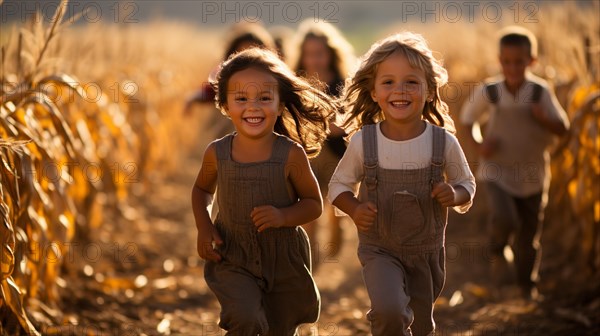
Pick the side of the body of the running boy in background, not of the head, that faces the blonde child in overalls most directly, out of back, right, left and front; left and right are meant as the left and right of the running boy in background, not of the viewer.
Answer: front

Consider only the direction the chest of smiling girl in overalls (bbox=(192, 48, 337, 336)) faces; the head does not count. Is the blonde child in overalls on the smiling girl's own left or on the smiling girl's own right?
on the smiling girl's own left

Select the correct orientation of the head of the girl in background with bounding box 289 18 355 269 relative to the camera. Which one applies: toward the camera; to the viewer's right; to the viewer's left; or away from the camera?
toward the camera

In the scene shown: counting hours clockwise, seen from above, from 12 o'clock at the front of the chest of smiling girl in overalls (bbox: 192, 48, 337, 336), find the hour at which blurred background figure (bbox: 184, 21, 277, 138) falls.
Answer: The blurred background figure is roughly at 6 o'clock from the smiling girl in overalls.

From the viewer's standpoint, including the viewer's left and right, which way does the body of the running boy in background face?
facing the viewer

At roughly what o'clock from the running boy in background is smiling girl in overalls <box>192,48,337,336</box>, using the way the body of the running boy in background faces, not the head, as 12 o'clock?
The smiling girl in overalls is roughly at 1 o'clock from the running boy in background.

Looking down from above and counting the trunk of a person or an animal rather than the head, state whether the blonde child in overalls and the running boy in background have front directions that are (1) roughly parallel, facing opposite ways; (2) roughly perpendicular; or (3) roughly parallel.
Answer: roughly parallel

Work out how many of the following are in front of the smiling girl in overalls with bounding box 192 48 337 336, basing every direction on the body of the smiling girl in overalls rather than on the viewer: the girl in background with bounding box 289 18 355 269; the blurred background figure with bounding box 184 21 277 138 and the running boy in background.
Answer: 0

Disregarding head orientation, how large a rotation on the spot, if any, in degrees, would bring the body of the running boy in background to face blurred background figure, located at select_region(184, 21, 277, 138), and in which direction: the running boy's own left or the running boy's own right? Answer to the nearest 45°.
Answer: approximately 90° to the running boy's own right

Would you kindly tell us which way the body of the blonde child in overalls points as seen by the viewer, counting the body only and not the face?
toward the camera

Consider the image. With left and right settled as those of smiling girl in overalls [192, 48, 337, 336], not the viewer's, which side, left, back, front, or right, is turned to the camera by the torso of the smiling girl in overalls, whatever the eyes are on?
front

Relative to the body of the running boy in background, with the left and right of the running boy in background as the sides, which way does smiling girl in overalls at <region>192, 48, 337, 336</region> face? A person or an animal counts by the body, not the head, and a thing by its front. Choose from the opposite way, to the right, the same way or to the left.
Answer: the same way

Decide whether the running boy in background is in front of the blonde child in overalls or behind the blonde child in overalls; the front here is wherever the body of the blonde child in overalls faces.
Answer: behind

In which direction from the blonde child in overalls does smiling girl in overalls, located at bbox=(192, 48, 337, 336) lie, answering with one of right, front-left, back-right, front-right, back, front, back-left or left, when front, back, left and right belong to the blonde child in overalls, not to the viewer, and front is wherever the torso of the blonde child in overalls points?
right

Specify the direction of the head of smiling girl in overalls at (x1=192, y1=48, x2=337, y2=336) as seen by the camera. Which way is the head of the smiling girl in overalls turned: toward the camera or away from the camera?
toward the camera

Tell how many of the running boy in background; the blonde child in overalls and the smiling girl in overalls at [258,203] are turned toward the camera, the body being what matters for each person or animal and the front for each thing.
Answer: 3

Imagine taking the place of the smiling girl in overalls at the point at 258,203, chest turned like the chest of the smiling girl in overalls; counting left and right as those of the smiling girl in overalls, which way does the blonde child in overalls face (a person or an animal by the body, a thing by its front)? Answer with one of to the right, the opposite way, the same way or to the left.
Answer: the same way

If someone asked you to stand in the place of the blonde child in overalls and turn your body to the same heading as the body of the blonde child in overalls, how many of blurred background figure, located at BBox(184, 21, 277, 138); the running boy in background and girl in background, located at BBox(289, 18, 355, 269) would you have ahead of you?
0
